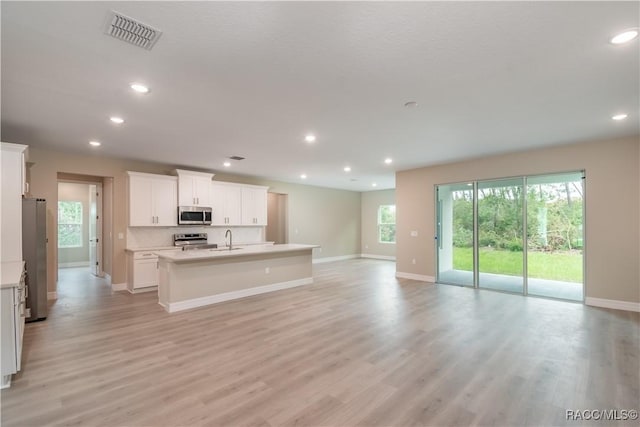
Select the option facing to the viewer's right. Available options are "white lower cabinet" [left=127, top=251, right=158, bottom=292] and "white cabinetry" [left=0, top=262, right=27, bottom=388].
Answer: the white cabinetry

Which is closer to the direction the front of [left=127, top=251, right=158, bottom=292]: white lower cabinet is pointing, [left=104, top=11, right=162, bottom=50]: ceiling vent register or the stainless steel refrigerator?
the ceiling vent register

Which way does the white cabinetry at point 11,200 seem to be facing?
to the viewer's right

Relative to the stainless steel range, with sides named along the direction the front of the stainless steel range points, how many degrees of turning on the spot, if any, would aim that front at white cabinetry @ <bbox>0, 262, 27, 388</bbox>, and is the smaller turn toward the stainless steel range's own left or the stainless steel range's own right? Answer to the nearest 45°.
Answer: approximately 45° to the stainless steel range's own right

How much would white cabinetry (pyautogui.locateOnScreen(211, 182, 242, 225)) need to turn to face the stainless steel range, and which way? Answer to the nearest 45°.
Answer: approximately 45° to its right

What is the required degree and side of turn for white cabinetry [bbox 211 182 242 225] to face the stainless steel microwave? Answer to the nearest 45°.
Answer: approximately 45° to its right

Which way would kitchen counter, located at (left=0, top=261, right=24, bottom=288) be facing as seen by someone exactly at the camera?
facing to the right of the viewer

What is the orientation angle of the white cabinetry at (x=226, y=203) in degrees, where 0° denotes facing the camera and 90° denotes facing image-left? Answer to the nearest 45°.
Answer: approximately 0°
